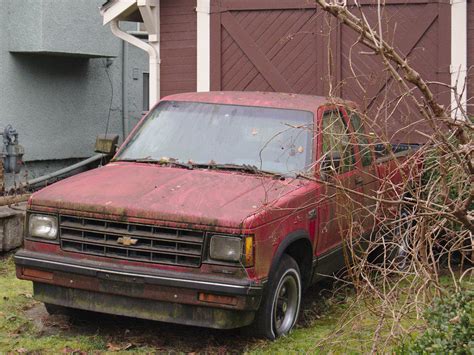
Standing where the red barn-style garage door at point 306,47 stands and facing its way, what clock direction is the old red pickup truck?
The old red pickup truck is roughly at 12 o'clock from the red barn-style garage door.

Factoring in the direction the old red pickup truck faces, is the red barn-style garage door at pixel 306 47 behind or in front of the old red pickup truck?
behind

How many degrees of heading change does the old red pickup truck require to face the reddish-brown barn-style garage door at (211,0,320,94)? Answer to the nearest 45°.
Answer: approximately 135° to its right

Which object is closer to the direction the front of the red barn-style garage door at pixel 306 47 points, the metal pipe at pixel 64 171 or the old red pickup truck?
the old red pickup truck

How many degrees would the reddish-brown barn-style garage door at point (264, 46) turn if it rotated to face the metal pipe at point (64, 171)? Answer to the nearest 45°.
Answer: approximately 45° to its right

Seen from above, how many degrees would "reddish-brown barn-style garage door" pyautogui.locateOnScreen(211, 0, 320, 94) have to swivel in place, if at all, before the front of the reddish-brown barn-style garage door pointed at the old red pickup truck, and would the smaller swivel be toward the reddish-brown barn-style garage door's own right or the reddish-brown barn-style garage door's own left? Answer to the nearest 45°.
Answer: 0° — it already faces it

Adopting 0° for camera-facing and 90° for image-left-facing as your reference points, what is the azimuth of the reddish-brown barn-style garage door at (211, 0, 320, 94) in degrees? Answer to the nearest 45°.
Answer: approximately 0°
